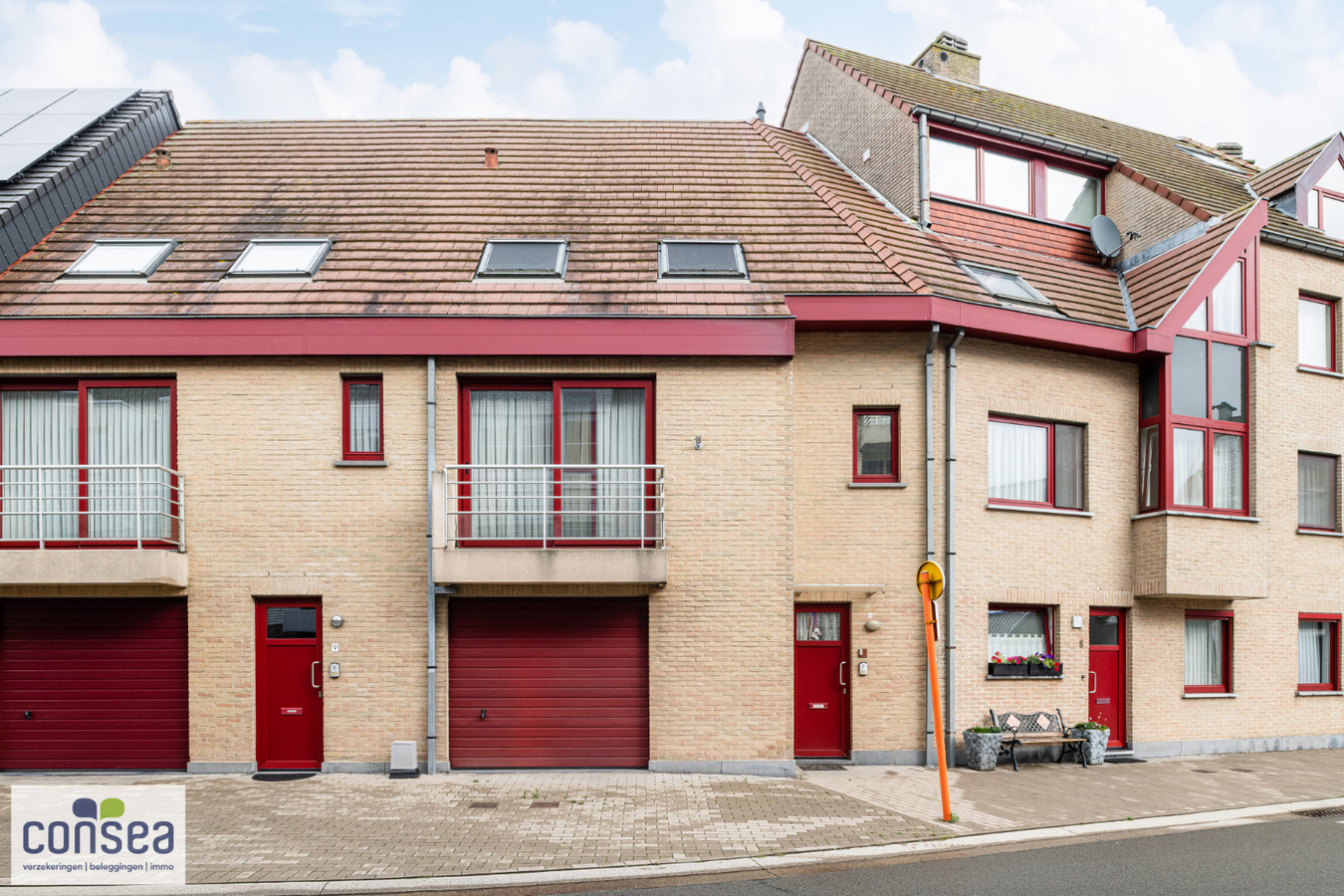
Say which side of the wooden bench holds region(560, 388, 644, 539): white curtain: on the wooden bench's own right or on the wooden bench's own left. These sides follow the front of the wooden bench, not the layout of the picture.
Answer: on the wooden bench's own right

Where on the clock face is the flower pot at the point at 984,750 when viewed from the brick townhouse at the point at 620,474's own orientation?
The flower pot is roughly at 9 o'clock from the brick townhouse.

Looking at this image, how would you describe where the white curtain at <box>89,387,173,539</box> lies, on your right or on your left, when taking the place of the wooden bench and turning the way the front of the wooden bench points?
on your right

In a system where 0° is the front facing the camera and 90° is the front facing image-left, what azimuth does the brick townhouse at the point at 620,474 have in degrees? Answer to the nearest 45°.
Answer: approximately 0°

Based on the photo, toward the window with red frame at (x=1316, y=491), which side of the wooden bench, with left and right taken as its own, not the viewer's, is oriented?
left

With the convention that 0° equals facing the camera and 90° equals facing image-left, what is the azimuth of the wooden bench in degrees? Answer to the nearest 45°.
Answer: approximately 315°
